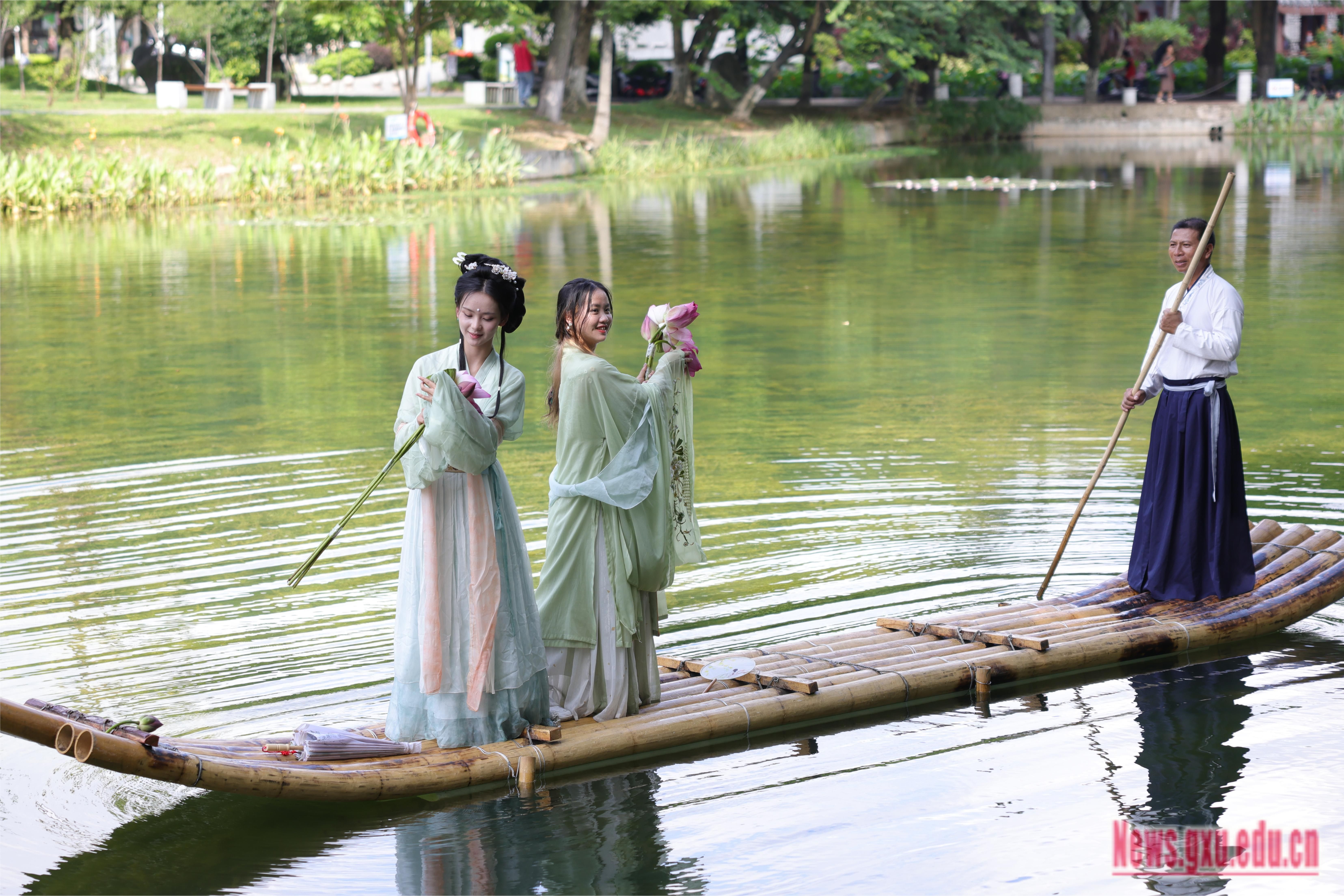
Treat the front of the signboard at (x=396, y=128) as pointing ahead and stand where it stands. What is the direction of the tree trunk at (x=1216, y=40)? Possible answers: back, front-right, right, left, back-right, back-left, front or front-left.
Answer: back-left

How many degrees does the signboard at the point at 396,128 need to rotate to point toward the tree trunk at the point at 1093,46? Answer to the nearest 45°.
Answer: approximately 135° to its left

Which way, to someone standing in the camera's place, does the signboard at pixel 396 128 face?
facing the viewer

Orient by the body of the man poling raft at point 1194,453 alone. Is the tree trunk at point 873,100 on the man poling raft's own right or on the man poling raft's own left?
on the man poling raft's own right

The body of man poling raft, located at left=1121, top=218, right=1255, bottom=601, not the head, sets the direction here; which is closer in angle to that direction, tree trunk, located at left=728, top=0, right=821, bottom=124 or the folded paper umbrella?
the folded paper umbrella

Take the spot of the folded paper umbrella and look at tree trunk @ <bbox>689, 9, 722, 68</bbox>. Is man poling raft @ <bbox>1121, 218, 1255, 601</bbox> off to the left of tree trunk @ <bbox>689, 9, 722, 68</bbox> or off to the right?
right

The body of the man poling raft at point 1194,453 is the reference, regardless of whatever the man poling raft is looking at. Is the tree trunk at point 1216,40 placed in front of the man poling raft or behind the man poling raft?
behind
